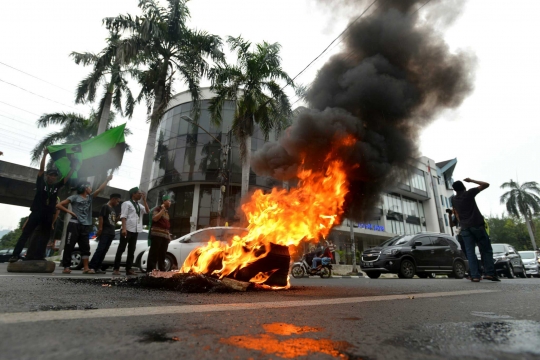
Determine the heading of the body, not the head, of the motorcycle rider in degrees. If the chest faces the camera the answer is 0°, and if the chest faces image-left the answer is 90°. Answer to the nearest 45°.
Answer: approximately 90°

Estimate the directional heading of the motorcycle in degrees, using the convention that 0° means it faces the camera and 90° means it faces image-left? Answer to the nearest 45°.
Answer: approximately 90°

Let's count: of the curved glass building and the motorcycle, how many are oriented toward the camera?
1

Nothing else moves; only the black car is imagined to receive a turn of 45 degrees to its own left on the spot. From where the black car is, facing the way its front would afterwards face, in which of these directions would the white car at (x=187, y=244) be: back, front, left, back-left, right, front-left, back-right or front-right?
front-right

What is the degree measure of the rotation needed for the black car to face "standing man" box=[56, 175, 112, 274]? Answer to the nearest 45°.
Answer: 0° — it already faces them

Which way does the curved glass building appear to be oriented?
toward the camera

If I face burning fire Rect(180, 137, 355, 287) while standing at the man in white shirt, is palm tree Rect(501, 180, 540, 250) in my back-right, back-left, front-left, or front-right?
front-left

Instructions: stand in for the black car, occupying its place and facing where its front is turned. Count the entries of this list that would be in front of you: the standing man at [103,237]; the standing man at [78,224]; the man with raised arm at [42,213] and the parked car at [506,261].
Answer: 3

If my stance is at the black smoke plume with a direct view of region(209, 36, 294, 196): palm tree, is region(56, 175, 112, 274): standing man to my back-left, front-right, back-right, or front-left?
front-left

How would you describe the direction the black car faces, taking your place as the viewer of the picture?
facing the viewer and to the left of the viewer

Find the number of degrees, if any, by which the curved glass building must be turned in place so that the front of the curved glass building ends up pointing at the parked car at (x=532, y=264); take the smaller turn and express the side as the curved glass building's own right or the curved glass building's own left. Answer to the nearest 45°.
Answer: approximately 45° to the curved glass building's own left

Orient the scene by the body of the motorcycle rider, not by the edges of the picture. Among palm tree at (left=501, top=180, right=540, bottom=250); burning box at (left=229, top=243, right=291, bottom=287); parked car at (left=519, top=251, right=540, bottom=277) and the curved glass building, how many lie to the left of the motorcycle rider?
1

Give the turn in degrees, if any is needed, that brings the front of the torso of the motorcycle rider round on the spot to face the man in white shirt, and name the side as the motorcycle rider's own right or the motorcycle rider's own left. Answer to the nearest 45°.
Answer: approximately 45° to the motorcycle rider's own left
